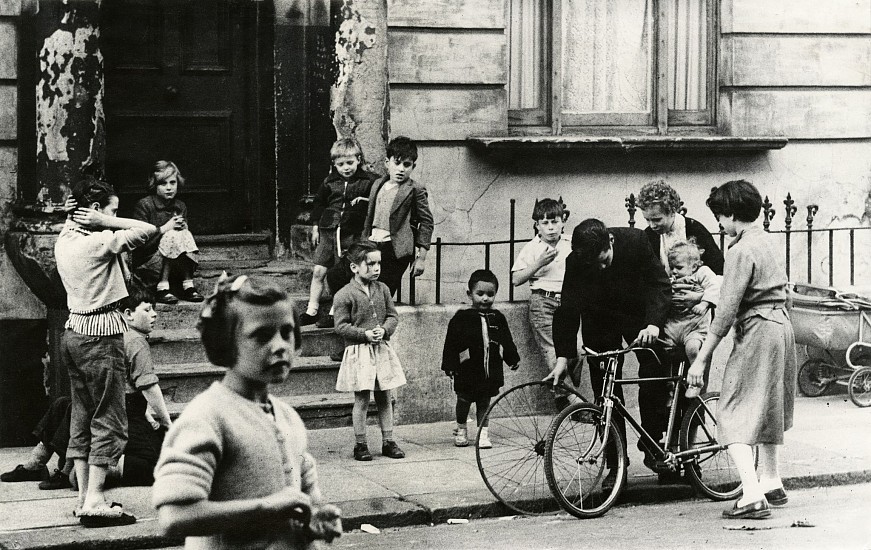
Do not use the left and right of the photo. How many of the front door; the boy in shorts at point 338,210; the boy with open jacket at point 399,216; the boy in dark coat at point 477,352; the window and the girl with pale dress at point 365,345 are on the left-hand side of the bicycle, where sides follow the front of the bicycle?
0

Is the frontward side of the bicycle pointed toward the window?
no

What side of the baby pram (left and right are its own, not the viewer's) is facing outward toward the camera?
left

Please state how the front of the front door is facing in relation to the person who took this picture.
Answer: facing the viewer

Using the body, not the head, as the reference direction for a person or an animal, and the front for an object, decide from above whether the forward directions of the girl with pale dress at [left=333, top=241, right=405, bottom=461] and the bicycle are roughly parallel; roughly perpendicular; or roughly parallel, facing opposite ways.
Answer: roughly perpendicular

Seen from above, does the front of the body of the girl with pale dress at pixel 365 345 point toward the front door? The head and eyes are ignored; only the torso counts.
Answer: no

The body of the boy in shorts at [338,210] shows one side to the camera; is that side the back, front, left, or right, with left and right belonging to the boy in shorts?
front

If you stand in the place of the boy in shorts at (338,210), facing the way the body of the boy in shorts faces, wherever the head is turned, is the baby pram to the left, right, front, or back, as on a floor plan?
left

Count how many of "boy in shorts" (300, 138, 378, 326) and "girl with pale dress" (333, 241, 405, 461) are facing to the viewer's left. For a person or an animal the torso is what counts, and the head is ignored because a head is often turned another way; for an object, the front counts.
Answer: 0

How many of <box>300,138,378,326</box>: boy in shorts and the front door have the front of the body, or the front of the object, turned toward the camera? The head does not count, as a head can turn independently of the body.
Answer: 2

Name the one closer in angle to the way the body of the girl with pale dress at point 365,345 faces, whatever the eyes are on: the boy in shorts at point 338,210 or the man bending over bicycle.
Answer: the man bending over bicycle

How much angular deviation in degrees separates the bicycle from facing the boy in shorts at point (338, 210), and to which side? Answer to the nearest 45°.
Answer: approximately 90° to its right

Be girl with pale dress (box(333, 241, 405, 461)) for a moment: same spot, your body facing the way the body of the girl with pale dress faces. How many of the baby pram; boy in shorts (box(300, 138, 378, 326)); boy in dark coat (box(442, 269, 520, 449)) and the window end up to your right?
0

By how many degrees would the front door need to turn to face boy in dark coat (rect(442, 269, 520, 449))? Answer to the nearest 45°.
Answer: approximately 45° to its left

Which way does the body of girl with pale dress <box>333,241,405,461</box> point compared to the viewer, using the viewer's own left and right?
facing the viewer and to the right of the viewer

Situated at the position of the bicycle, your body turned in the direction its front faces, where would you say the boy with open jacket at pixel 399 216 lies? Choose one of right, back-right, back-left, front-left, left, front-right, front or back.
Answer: right

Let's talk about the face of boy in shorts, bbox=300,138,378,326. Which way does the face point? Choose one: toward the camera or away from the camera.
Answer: toward the camera
